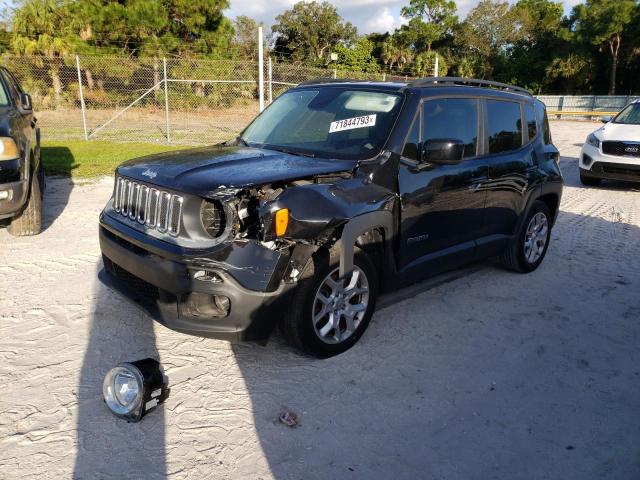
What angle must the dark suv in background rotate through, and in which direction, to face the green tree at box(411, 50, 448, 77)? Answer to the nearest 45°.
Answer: approximately 135° to its left

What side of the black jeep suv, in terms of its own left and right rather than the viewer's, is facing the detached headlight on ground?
front

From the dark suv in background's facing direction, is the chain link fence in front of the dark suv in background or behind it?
behind

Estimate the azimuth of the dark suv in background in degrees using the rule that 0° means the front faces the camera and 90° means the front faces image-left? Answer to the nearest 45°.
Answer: approximately 0°

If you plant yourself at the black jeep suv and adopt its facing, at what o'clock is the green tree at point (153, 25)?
The green tree is roughly at 4 o'clock from the black jeep suv.

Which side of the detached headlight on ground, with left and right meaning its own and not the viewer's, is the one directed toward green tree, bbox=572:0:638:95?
back

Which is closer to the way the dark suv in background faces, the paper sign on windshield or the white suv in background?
the paper sign on windshield

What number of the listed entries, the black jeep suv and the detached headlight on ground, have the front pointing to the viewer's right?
0

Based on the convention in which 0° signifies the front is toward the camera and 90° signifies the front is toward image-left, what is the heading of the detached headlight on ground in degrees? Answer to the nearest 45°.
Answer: approximately 45°

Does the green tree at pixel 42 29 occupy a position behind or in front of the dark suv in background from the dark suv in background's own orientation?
behind

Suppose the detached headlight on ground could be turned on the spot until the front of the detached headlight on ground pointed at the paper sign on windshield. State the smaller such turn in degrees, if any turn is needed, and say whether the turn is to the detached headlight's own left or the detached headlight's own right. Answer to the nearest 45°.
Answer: approximately 180°

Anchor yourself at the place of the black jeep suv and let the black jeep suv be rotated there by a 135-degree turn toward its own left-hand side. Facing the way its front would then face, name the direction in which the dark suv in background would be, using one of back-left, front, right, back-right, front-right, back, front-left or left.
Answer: back-left
